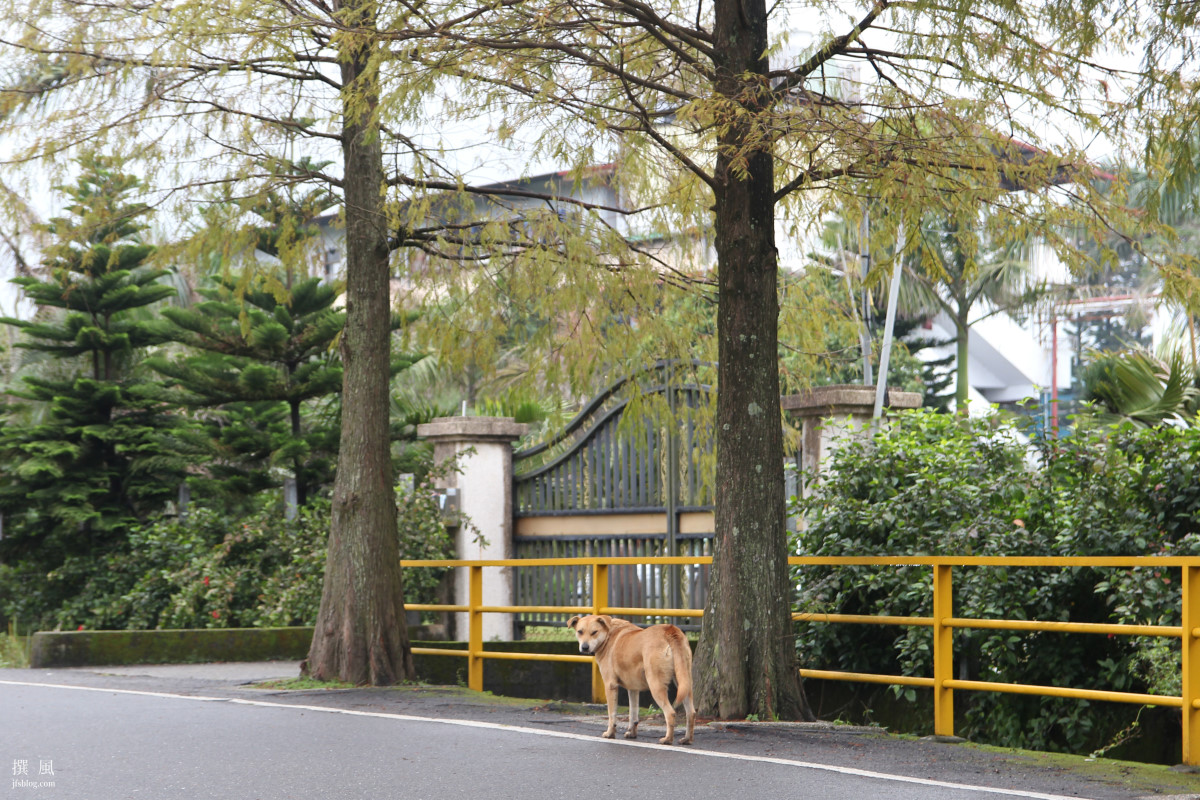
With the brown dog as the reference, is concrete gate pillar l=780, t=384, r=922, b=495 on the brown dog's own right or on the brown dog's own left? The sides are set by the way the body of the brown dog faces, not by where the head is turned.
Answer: on the brown dog's own right

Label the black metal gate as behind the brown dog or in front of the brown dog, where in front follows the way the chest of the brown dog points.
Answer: in front

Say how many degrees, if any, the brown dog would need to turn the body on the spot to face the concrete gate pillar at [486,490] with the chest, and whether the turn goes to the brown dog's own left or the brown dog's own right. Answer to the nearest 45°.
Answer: approximately 45° to the brown dog's own right

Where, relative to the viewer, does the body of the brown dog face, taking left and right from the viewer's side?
facing away from the viewer and to the left of the viewer

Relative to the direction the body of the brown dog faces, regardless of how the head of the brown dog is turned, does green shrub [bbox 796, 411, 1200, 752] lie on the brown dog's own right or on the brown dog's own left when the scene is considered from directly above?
on the brown dog's own right

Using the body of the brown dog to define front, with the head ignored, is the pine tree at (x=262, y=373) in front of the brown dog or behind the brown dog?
in front
